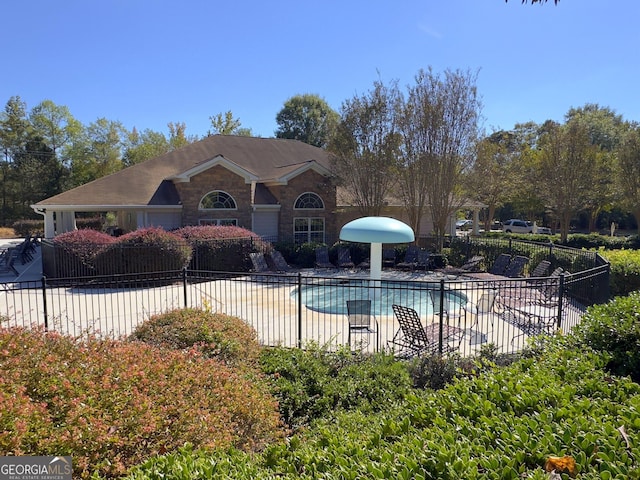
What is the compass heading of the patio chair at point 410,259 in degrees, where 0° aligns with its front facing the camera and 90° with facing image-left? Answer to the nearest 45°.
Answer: approximately 45°

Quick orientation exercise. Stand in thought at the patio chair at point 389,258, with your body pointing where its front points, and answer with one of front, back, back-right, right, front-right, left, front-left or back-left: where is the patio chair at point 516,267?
front-left

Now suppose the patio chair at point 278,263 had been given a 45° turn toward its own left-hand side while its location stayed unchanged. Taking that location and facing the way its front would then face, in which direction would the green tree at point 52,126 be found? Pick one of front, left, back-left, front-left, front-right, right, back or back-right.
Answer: back-left

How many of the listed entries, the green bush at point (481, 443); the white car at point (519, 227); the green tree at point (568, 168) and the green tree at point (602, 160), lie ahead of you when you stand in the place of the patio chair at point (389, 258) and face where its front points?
1

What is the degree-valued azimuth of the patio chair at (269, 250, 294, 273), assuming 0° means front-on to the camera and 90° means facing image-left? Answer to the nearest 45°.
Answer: approximately 315°

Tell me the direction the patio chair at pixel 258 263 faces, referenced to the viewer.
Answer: facing the viewer and to the right of the viewer

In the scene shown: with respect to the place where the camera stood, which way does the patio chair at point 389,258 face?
facing the viewer

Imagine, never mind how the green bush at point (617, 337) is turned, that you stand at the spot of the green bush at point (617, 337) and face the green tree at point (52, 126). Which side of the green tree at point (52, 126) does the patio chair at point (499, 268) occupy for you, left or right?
right

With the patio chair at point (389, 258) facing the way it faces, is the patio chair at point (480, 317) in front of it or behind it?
in front

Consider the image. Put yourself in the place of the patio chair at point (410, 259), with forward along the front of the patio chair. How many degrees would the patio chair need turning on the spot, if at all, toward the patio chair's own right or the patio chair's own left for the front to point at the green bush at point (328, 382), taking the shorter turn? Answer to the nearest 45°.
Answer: approximately 45° to the patio chair's own left

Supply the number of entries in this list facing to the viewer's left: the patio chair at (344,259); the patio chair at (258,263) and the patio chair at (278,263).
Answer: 0

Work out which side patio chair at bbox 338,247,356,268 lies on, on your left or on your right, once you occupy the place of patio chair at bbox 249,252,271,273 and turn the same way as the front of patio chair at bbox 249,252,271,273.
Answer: on your left

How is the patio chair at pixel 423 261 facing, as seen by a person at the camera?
facing the viewer and to the left of the viewer

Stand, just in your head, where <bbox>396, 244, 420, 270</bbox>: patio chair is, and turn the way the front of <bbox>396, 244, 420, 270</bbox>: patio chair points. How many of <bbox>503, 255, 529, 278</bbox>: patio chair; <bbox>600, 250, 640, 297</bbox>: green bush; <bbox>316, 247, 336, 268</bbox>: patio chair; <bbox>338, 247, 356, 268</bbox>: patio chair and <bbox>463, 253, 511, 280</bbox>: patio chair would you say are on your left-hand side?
3
